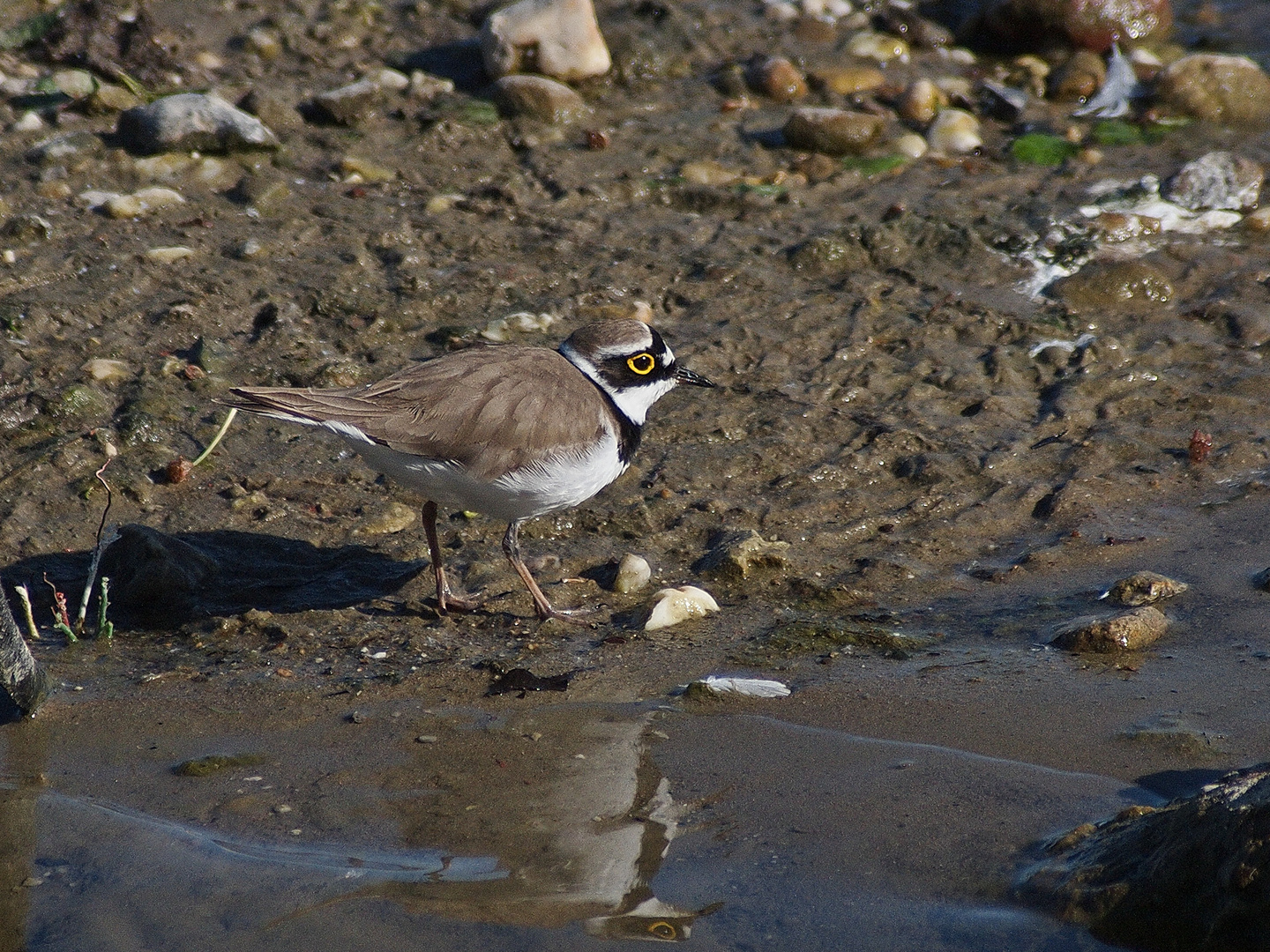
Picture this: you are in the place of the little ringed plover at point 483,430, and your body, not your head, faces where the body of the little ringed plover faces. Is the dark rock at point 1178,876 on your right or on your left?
on your right

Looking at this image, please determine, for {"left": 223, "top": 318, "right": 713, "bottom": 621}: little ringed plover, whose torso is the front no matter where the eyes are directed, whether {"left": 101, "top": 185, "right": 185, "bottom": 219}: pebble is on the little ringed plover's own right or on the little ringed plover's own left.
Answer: on the little ringed plover's own left

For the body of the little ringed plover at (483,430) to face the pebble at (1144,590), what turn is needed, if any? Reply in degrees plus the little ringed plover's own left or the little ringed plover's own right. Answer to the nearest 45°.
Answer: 0° — it already faces it

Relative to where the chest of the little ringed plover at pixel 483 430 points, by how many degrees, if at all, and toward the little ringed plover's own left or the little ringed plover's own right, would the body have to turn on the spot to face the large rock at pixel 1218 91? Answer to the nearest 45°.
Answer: approximately 45° to the little ringed plover's own left

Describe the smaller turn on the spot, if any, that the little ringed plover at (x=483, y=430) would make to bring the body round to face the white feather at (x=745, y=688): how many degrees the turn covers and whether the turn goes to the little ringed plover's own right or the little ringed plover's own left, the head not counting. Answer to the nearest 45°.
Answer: approximately 45° to the little ringed plover's own right

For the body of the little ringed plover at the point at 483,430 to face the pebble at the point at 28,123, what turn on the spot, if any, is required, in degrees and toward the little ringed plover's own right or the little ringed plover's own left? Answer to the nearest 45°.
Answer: approximately 135° to the little ringed plover's own left

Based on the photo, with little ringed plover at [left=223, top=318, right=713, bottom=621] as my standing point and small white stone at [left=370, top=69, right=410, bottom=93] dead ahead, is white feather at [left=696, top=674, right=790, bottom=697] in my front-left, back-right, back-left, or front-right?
back-right

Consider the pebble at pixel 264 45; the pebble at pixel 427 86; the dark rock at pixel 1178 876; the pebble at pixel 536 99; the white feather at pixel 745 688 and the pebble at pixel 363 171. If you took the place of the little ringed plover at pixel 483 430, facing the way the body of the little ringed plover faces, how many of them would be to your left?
4

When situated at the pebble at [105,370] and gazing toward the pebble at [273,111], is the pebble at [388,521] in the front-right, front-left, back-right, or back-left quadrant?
back-right

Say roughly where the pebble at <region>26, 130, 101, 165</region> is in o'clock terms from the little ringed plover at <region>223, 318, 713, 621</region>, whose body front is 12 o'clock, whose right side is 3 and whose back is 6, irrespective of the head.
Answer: The pebble is roughly at 8 o'clock from the little ringed plover.

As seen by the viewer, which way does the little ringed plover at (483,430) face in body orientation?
to the viewer's right
